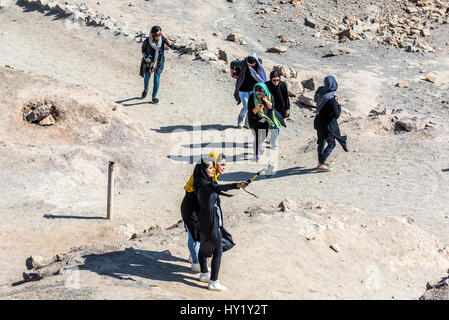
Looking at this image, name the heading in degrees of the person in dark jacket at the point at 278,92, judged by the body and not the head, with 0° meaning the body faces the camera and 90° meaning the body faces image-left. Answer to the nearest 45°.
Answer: approximately 0°

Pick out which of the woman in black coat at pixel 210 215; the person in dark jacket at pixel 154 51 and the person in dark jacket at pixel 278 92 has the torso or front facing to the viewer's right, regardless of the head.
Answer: the woman in black coat

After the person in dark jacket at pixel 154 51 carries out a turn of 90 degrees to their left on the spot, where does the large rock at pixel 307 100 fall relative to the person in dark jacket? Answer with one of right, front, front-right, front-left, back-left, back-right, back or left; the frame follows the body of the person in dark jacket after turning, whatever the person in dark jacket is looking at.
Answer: front

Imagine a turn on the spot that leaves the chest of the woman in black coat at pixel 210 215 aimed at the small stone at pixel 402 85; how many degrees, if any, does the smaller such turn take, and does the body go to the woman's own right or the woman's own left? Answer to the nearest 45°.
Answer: approximately 90° to the woman's own left

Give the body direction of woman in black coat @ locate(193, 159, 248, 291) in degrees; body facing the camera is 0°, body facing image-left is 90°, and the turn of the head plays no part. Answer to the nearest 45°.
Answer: approximately 270°

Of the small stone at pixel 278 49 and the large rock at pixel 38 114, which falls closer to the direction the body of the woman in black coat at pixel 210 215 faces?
the small stone

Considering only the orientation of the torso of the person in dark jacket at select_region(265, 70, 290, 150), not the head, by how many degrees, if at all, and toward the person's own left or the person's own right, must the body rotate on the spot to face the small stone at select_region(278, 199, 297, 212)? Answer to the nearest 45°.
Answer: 0° — they already face it

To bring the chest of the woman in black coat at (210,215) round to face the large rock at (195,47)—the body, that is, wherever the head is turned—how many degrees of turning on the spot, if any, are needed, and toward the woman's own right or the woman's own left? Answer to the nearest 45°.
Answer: approximately 90° to the woman's own left
